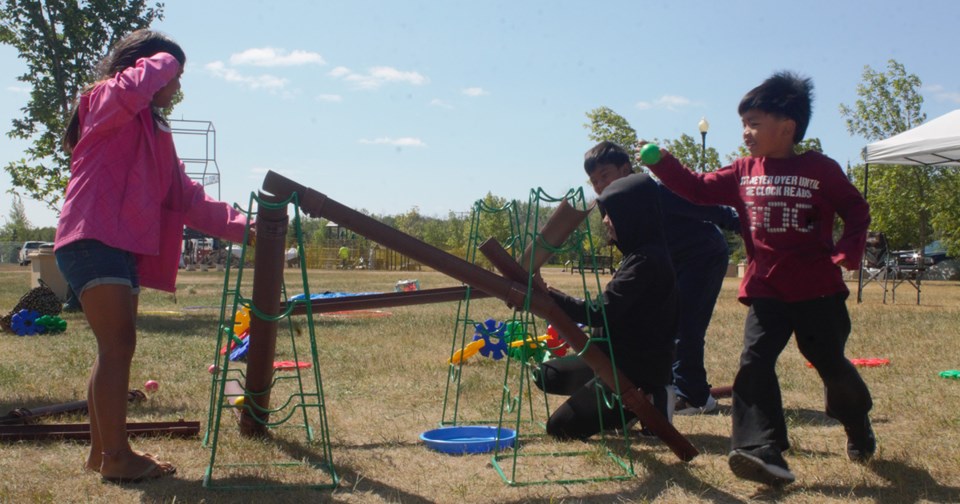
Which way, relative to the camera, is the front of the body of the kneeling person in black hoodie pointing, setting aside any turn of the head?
to the viewer's left

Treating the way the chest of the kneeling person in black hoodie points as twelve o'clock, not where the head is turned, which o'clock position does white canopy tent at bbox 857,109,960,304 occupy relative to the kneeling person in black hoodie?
The white canopy tent is roughly at 4 o'clock from the kneeling person in black hoodie.

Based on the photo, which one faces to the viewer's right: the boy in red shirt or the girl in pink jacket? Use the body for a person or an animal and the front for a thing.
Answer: the girl in pink jacket

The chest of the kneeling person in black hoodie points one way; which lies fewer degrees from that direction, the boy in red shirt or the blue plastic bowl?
the blue plastic bowl

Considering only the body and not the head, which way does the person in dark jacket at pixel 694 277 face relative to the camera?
to the viewer's left

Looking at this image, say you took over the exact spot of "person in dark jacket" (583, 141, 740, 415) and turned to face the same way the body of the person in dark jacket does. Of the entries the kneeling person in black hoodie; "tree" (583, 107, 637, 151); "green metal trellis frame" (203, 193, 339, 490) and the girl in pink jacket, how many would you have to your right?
1

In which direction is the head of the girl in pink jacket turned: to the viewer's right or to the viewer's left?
to the viewer's right

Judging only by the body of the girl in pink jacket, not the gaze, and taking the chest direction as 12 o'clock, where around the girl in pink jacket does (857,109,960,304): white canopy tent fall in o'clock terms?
The white canopy tent is roughly at 11 o'clock from the girl in pink jacket.

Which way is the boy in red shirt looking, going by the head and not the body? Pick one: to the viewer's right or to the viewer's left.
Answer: to the viewer's left

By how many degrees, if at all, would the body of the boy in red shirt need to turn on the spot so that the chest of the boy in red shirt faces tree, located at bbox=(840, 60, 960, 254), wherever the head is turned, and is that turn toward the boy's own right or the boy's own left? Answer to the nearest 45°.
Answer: approximately 135° to the boy's own right

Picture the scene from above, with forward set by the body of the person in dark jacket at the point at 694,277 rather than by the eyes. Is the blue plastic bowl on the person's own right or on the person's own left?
on the person's own left

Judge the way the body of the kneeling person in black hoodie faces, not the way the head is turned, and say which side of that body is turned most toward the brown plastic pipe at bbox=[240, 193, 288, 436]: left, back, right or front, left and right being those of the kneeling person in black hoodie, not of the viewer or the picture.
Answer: front

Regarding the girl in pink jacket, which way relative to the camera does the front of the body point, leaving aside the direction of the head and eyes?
to the viewer's right
